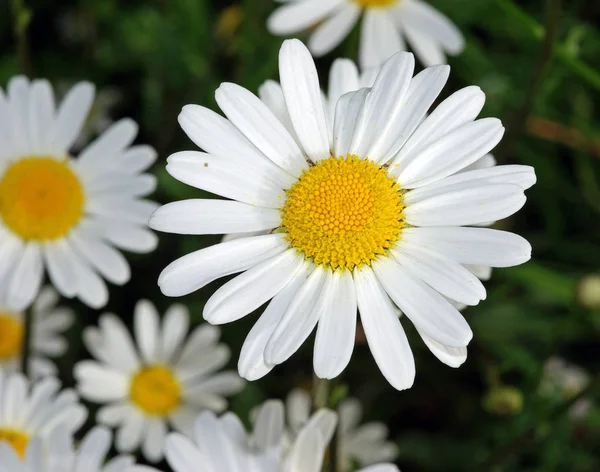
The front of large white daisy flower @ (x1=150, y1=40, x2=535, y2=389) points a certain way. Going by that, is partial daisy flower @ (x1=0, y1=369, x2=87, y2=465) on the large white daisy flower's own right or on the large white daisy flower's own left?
on the large white daisy flower's own right

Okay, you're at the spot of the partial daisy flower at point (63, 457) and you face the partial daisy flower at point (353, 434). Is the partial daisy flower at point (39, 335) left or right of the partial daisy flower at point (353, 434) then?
left

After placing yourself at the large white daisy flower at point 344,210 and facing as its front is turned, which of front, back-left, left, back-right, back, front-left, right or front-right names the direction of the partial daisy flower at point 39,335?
back-right

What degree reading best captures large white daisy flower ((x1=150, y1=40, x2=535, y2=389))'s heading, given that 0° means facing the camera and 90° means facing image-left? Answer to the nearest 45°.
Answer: approximately 0°

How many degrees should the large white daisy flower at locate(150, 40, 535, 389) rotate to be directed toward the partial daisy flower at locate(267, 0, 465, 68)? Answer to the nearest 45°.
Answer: approximately 180°
